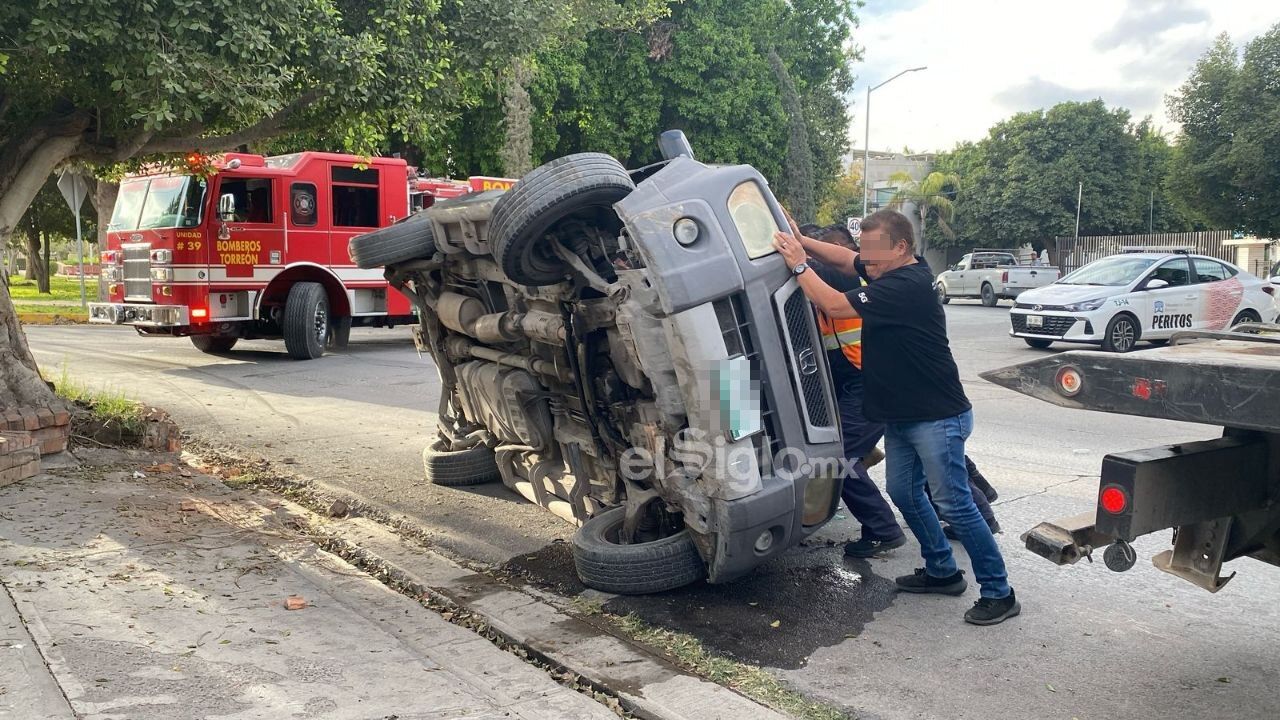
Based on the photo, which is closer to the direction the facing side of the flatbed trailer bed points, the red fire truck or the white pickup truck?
the white pickup truck

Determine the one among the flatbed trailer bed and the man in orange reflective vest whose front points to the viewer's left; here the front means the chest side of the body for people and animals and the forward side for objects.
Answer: the man in orange reflective vest

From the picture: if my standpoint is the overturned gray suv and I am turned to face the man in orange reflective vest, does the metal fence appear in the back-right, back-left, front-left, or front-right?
front-left

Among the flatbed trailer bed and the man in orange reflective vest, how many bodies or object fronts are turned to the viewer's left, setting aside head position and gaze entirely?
1

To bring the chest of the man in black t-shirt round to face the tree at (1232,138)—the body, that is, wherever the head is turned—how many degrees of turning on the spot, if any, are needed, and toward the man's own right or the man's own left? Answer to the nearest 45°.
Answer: approximately 90° to the man's own right

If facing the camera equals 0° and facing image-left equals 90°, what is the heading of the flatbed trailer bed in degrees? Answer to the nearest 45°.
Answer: approximately 225°

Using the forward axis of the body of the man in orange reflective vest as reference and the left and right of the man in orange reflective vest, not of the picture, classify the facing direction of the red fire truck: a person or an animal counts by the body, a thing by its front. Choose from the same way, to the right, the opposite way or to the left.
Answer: to the left

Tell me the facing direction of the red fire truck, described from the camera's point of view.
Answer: facing the viewer and to the left of the viewer

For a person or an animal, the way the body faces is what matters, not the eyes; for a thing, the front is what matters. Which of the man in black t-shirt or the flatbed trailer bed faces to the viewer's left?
the man in black t-shirt

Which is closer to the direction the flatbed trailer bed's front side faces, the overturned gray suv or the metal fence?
the metal fence

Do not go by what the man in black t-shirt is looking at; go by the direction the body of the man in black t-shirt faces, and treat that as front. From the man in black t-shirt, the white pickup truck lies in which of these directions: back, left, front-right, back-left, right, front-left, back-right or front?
right

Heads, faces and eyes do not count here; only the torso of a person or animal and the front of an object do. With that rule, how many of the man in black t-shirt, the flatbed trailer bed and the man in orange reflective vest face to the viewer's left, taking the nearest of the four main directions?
2

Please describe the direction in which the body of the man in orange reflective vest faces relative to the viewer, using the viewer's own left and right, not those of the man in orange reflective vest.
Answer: facing to the left of the viewer

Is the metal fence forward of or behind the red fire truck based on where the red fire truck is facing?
behind

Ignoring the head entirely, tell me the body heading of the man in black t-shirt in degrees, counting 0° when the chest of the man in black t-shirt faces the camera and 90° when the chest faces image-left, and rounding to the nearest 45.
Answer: approximately 90°

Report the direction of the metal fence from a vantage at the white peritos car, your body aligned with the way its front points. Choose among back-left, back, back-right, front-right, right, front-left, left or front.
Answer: back-right

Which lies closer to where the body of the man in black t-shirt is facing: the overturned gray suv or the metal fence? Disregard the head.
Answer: the overturned gray suv

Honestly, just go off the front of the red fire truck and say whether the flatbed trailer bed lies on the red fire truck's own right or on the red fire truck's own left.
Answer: on the red fire truck's own left
